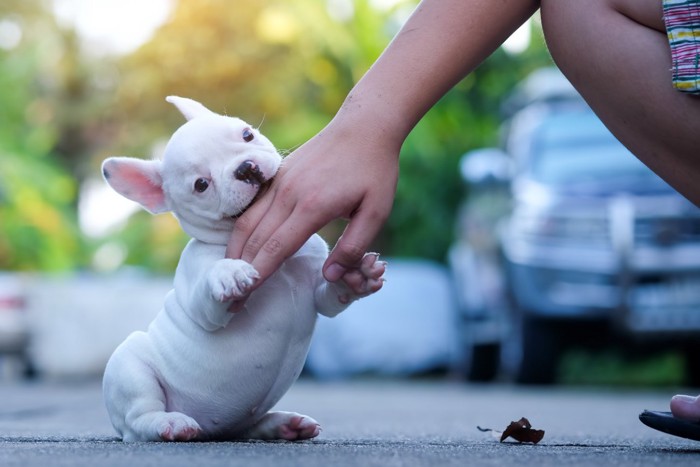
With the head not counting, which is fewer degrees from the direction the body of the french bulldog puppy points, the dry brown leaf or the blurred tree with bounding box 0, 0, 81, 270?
the dry brown leaf

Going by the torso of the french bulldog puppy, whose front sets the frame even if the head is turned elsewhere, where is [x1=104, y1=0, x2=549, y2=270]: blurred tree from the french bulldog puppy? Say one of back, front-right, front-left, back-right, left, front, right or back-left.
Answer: back-left

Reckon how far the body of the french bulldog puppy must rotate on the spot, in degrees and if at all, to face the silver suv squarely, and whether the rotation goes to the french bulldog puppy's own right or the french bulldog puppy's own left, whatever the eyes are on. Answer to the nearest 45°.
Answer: approximately 90° to the french bulldog puppy's own left

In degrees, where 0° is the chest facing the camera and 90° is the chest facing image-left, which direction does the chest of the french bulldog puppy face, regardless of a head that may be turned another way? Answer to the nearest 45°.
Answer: approximately 315°

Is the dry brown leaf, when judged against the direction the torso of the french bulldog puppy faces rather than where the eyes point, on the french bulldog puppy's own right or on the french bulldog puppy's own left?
on the french bulldog puppy's own left

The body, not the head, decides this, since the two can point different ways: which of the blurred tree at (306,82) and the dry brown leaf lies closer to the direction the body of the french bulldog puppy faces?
the dry brown leaf

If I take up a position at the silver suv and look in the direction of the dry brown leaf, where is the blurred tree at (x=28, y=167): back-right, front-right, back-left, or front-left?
back-right
